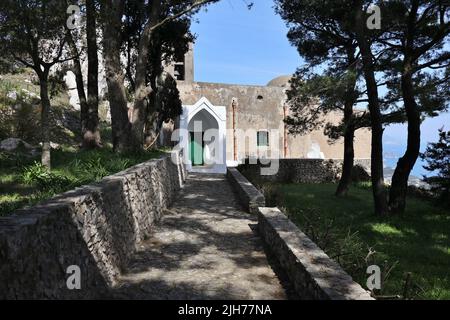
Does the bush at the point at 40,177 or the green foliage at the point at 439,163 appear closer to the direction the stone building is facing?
the bush

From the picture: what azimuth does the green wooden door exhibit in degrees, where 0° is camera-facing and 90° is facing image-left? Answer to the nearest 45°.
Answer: approximately 0°

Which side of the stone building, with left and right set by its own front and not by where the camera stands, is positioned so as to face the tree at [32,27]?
front

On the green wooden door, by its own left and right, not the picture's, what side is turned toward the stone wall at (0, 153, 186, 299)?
front

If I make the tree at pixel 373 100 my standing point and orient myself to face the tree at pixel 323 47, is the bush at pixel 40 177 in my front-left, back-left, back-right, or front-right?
back-left

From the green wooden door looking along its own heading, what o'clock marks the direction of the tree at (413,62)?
The tree is roughly at 11 o'clock from the green wooden door.

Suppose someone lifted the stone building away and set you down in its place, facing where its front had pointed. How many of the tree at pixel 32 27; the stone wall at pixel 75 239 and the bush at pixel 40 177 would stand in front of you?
3

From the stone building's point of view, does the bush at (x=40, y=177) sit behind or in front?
in front

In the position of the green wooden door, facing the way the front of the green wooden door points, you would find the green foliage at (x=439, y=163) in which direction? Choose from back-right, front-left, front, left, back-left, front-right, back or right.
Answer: front-left

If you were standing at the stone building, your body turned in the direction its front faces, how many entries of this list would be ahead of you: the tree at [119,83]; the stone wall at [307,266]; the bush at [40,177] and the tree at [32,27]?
4

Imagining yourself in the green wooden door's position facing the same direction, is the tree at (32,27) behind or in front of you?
in front

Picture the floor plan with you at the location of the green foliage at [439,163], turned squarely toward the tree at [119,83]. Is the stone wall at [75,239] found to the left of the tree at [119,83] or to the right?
left

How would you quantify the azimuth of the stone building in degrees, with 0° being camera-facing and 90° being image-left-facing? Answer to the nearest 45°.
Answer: approximately 0°
